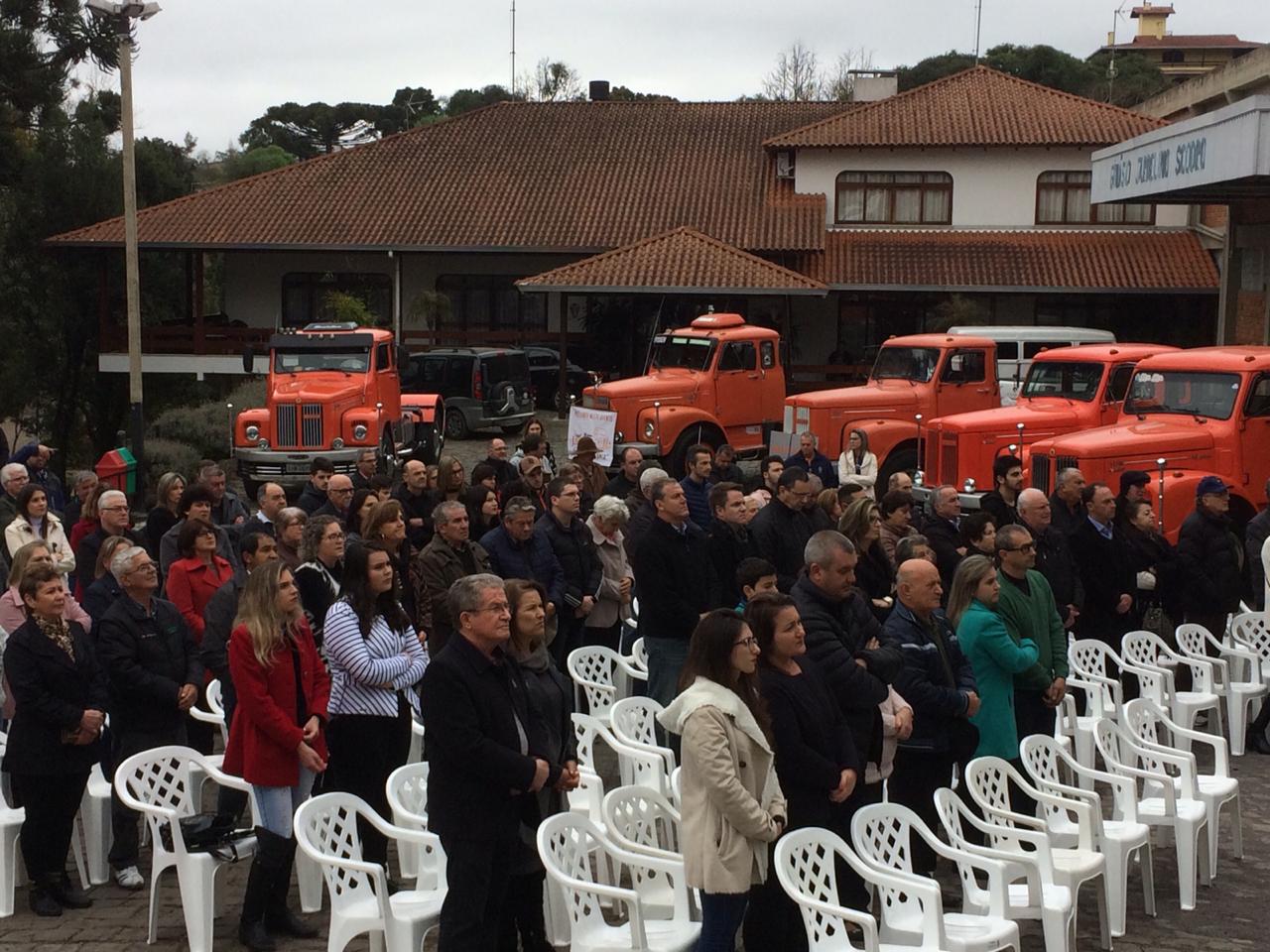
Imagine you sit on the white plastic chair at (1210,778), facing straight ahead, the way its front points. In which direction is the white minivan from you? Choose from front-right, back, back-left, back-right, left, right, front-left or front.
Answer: back-left

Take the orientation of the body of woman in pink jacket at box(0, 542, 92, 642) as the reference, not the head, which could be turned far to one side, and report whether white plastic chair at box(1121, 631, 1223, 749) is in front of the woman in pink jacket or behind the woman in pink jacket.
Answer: in front

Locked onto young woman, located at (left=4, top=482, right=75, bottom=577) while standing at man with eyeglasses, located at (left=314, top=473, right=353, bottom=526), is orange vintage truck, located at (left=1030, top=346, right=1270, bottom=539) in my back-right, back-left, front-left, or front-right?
back-right

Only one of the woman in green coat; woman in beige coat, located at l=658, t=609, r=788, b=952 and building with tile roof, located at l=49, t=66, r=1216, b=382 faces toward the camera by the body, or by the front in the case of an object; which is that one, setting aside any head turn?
the building with tile roof

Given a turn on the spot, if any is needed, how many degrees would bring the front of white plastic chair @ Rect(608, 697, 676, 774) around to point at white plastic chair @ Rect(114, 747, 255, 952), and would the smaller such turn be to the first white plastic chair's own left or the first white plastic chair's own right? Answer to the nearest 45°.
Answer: approximately 90° to the first white plastic chair's own right

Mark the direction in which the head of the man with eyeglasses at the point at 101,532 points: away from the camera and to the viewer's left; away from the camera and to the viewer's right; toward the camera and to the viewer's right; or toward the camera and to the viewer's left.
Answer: toward the camera and to the viewer's right

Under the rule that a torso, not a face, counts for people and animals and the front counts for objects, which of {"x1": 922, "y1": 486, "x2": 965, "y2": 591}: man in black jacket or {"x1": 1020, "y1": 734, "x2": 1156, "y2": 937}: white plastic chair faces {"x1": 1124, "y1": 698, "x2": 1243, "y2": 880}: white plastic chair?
the man in black jacket

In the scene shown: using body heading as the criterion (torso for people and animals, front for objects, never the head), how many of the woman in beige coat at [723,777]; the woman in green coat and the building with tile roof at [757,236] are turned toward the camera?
1

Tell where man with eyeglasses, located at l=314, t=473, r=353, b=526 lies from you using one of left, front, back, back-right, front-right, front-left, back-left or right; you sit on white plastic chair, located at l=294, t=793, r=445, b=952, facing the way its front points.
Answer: back-left

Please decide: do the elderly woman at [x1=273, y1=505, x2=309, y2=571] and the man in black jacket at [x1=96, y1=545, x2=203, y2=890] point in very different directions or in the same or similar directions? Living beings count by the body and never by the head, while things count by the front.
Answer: same or similar directions

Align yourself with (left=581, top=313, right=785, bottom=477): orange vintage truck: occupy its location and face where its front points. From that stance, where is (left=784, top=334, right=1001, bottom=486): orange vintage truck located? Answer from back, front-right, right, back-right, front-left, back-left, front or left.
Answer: left

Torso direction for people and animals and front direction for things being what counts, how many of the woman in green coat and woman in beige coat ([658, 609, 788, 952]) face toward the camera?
0

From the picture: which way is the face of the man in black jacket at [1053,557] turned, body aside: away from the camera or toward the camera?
toward the camera
